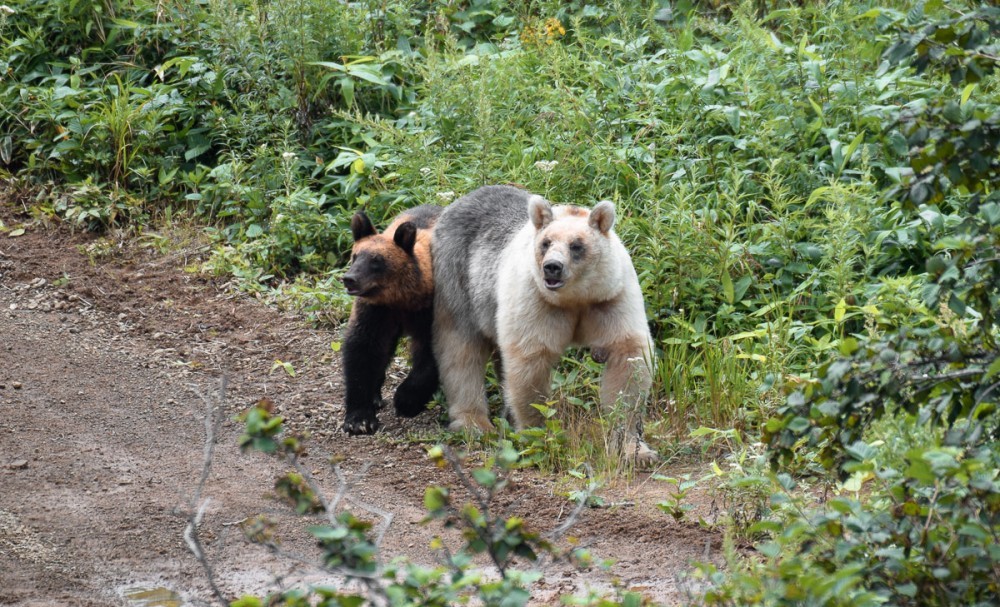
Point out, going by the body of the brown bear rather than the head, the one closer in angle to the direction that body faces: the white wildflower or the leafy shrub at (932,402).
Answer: the leafy shrub

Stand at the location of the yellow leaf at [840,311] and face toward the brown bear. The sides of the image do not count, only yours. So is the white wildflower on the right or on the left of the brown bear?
right

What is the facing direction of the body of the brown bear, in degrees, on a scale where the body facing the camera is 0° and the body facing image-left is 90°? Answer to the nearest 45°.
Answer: approximately 45°

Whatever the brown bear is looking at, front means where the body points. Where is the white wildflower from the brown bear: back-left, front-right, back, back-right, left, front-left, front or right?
back

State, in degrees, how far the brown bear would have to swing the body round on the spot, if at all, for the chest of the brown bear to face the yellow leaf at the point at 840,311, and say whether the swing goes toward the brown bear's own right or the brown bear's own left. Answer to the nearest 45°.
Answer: approximately 135° to the brown bear's own left

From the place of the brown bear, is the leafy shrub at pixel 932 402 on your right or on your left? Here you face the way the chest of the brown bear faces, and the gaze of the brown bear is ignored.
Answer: on your left
